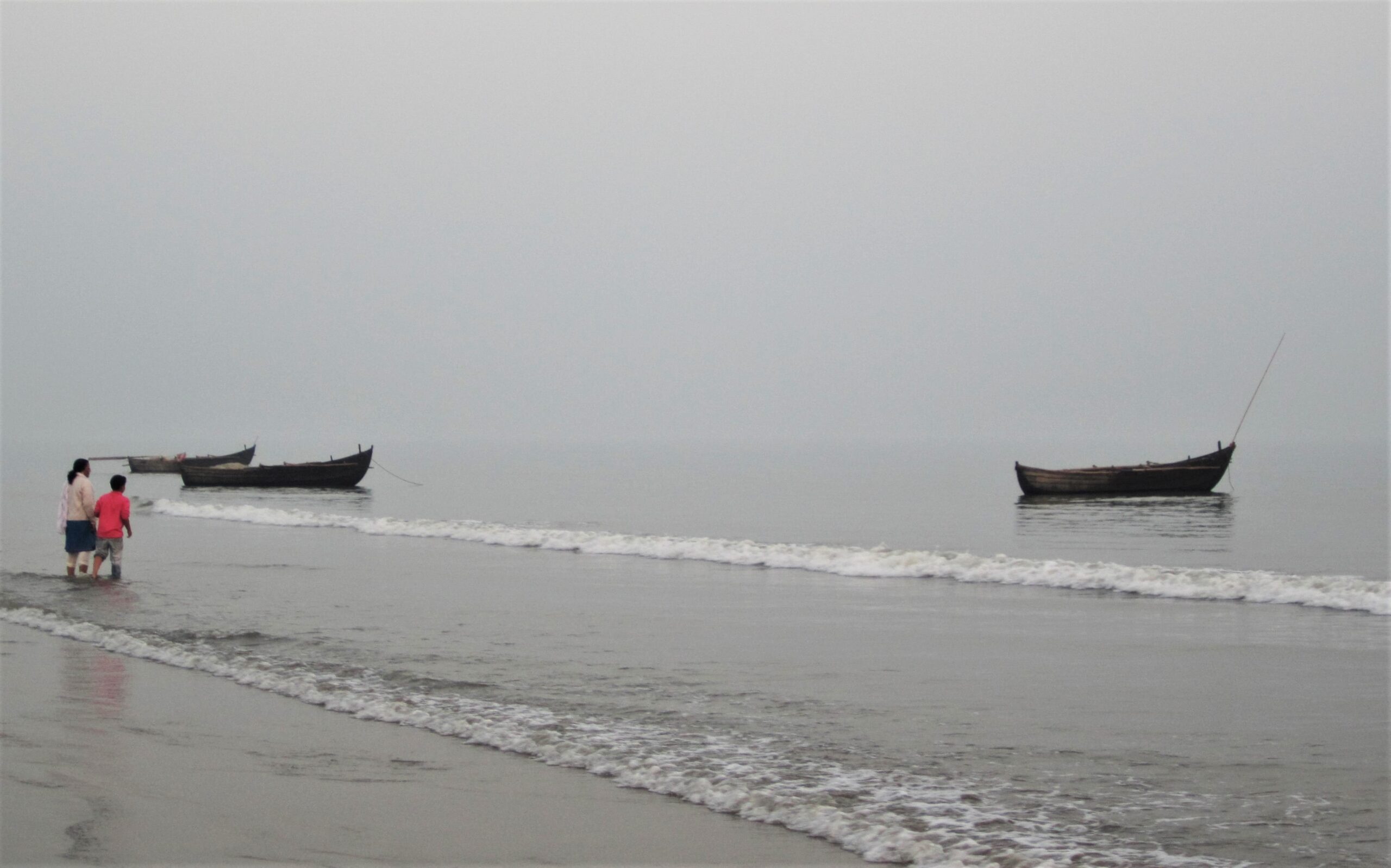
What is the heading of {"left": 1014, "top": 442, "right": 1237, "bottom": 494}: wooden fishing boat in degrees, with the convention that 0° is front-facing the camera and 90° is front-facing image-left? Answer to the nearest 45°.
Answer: approximately 270°

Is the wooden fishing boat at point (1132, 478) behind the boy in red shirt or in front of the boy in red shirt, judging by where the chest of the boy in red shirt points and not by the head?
in front

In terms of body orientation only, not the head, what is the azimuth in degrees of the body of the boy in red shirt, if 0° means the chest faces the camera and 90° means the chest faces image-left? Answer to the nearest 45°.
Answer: approximately 225°

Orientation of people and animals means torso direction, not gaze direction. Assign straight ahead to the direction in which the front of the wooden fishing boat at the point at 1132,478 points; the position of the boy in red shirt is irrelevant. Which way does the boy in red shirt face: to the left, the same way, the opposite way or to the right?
to the left

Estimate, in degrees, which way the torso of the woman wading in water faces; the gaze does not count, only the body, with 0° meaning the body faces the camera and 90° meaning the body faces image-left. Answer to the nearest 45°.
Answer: approximately 225°

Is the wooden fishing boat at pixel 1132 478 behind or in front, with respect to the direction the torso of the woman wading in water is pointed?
in front
